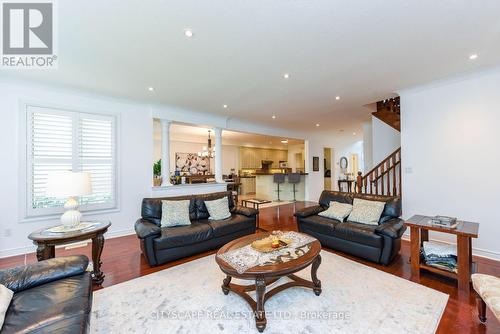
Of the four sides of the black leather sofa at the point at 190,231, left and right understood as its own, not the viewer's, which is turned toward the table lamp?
right

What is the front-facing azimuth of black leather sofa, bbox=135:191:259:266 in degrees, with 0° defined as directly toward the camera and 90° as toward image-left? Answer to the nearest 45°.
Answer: approximately 315°

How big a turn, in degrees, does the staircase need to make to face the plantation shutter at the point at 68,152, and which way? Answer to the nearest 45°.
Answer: approximately 45° to its left

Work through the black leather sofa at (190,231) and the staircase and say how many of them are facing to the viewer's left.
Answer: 1

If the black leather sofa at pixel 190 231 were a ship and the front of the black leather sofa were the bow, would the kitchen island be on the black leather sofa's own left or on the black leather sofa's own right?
on the black leather sofa's own left

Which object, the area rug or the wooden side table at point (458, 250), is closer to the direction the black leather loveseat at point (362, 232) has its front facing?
the area rug

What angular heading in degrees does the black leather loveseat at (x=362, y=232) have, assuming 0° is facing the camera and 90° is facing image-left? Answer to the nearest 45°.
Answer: approximately 45°

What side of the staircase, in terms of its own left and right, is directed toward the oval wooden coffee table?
left

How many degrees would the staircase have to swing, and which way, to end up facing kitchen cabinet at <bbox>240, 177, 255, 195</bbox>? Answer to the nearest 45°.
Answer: approximately 45° to its right

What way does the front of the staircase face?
to the viewer's left
